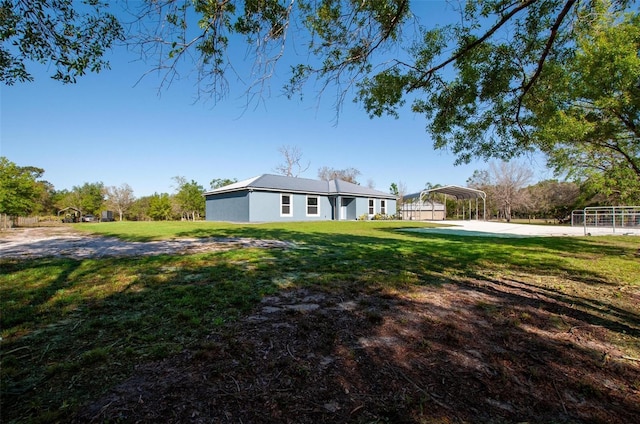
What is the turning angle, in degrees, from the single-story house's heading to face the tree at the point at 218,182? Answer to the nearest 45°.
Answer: approximately 180°

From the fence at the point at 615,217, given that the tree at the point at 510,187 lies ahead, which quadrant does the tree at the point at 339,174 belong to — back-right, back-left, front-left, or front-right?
front-left

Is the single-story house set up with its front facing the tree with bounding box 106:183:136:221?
no

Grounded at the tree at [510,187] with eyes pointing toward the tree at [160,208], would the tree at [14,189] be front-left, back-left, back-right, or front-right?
front-left

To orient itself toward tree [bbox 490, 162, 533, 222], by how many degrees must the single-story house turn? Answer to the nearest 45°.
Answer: approximately 90° to its left

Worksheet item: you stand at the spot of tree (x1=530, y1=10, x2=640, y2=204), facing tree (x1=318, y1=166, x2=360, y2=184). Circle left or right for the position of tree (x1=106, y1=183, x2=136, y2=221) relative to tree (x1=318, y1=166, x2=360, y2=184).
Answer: left

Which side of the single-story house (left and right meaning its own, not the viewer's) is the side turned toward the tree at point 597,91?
front

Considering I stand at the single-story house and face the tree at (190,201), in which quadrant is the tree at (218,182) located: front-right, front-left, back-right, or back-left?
front-right

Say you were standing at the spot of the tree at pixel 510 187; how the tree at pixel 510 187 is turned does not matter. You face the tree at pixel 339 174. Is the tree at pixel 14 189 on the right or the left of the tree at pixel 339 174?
left

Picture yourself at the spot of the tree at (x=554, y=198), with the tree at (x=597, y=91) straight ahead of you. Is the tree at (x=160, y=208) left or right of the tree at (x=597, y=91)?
right

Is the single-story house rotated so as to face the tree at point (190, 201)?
no

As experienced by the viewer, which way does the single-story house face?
facing the viewer and to the right of the viewer

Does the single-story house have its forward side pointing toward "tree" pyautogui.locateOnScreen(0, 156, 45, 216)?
no

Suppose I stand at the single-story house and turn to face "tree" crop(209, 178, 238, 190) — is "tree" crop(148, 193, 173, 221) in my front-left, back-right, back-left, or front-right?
front-left
